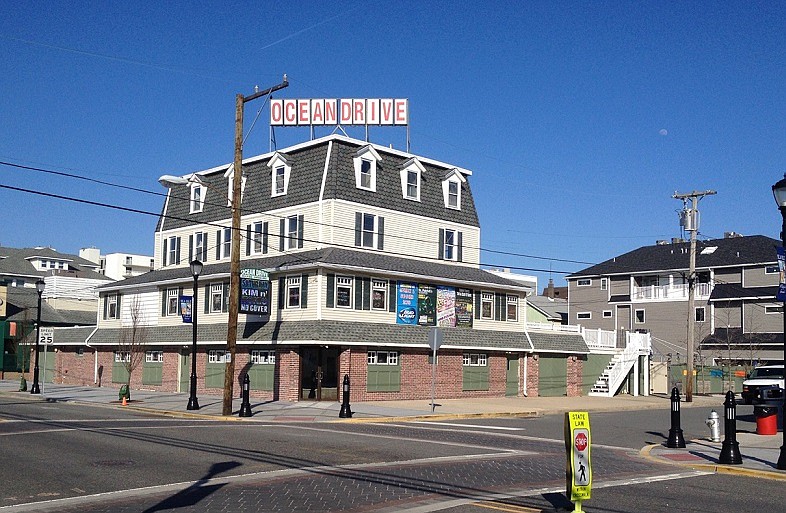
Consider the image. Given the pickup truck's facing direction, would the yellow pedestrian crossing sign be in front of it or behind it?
in front

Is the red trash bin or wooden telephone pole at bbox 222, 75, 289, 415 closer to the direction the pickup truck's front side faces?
the red trash bin

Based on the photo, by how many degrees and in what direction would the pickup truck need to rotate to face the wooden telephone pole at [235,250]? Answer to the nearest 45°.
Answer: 0° — it already faces it

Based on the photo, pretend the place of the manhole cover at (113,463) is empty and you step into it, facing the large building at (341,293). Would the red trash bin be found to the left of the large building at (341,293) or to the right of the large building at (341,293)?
right

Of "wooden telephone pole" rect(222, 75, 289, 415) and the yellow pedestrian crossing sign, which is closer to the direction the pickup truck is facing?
the yellow pedestrian crossing sign

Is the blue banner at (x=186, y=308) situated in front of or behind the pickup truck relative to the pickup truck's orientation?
in front

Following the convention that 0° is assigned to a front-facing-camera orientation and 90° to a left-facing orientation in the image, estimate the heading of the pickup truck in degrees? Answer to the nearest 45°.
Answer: approximately 45°

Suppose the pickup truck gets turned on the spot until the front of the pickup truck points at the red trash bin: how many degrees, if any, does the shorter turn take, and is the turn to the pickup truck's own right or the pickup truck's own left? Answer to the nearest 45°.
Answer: approximately 45° to the pickup truck's own left

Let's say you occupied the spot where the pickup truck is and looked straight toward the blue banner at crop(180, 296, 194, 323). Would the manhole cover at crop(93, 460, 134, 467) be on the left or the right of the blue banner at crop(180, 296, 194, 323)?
left
